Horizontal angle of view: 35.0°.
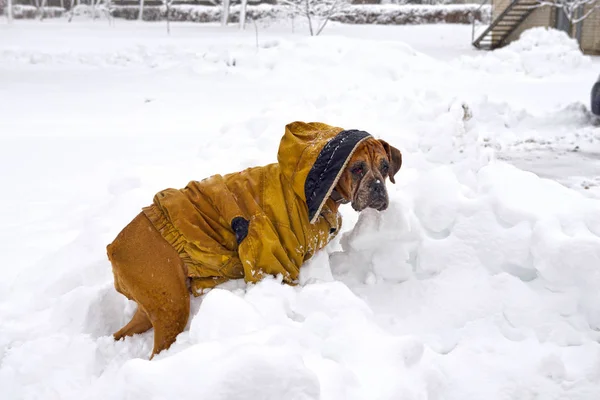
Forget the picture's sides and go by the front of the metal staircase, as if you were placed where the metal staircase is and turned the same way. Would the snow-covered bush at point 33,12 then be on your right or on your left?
on your right

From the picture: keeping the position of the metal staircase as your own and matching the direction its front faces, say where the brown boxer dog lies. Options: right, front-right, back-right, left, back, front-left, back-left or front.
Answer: front-left

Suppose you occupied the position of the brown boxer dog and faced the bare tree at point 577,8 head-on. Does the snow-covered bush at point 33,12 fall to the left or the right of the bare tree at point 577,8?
left

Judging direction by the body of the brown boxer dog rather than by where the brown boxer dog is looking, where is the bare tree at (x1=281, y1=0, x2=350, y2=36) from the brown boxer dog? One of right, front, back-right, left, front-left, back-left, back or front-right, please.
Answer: left

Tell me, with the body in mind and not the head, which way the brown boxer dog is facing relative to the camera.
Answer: to the viewer's right

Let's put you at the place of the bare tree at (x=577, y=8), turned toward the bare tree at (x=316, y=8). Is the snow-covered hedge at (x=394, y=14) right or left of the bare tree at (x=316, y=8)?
right

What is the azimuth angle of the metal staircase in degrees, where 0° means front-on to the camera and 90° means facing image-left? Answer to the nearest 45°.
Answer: approximately 45°

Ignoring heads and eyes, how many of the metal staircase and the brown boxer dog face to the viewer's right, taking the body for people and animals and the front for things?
1

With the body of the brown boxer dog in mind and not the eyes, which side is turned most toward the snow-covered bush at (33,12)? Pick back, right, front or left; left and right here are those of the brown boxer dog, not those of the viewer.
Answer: left

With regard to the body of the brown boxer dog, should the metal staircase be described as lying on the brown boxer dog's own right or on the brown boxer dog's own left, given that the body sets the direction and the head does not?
on the brown boxer dog's own left

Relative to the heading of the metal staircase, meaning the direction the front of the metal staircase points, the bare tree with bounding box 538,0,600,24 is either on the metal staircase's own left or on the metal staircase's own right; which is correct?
on the metal staircase's own left
